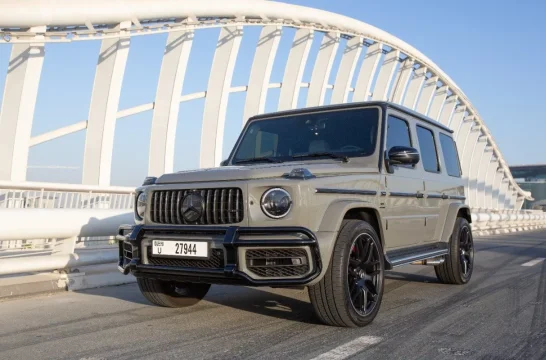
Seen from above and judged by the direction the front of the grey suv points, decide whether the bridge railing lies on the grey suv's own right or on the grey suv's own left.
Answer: on the grey suv's own right

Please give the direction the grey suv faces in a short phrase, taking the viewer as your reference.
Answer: facing the viewer and to the left of the viewer
